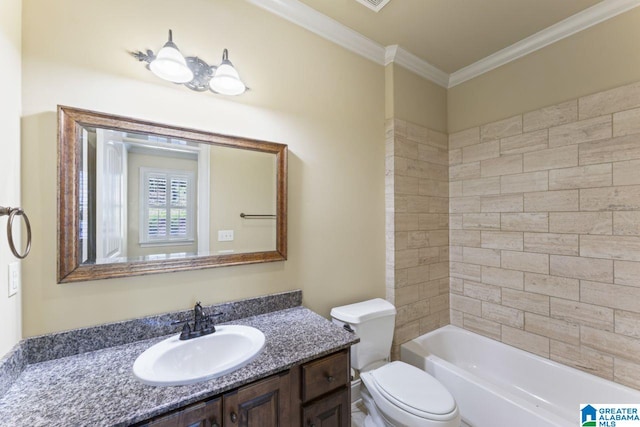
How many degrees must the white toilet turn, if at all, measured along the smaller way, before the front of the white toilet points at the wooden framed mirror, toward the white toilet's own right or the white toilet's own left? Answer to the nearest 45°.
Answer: approximately 90° to the white toilet's own right

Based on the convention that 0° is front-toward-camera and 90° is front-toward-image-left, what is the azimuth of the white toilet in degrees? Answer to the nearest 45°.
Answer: approximately 315°

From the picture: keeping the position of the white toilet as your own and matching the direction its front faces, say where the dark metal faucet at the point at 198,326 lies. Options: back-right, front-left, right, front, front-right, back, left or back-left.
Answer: right

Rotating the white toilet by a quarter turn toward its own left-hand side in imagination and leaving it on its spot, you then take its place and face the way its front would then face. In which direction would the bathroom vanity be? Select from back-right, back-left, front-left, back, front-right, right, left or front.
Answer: back

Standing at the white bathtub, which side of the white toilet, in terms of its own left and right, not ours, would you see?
left

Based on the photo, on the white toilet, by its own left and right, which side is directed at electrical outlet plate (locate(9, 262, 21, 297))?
right
